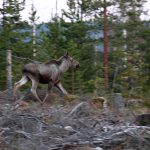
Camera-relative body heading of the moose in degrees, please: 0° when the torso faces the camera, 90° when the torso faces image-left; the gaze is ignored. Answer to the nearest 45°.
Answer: approximately 270°

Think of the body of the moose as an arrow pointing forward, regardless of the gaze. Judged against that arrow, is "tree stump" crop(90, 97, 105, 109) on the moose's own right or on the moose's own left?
on the moose's own right

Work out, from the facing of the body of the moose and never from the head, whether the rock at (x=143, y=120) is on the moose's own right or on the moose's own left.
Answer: on the moose's own right
